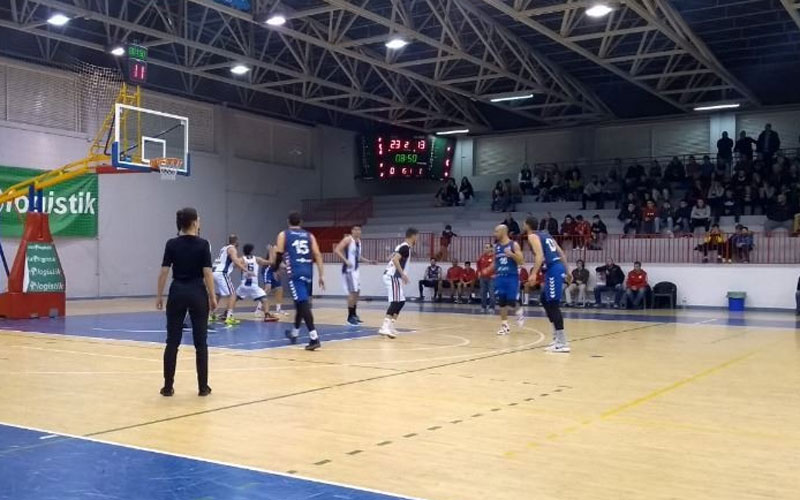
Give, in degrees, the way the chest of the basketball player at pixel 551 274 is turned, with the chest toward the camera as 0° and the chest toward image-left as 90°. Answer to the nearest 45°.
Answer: approximately 135°

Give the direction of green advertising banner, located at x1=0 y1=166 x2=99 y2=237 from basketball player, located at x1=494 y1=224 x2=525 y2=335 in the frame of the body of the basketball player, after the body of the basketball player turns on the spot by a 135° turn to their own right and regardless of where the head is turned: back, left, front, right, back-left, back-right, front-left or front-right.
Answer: front-left

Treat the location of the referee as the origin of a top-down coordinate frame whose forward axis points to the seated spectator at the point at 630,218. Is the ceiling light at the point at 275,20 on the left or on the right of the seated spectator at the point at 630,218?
left

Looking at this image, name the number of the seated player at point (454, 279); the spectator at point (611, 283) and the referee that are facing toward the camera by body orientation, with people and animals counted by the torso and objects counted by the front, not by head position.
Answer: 2

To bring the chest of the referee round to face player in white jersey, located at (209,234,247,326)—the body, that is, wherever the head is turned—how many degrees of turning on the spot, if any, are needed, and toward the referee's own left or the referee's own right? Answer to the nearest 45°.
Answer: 0° — they already face them

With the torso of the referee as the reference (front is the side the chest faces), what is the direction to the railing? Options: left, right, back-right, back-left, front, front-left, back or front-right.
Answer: front-right

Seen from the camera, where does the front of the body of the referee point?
away from the camera
